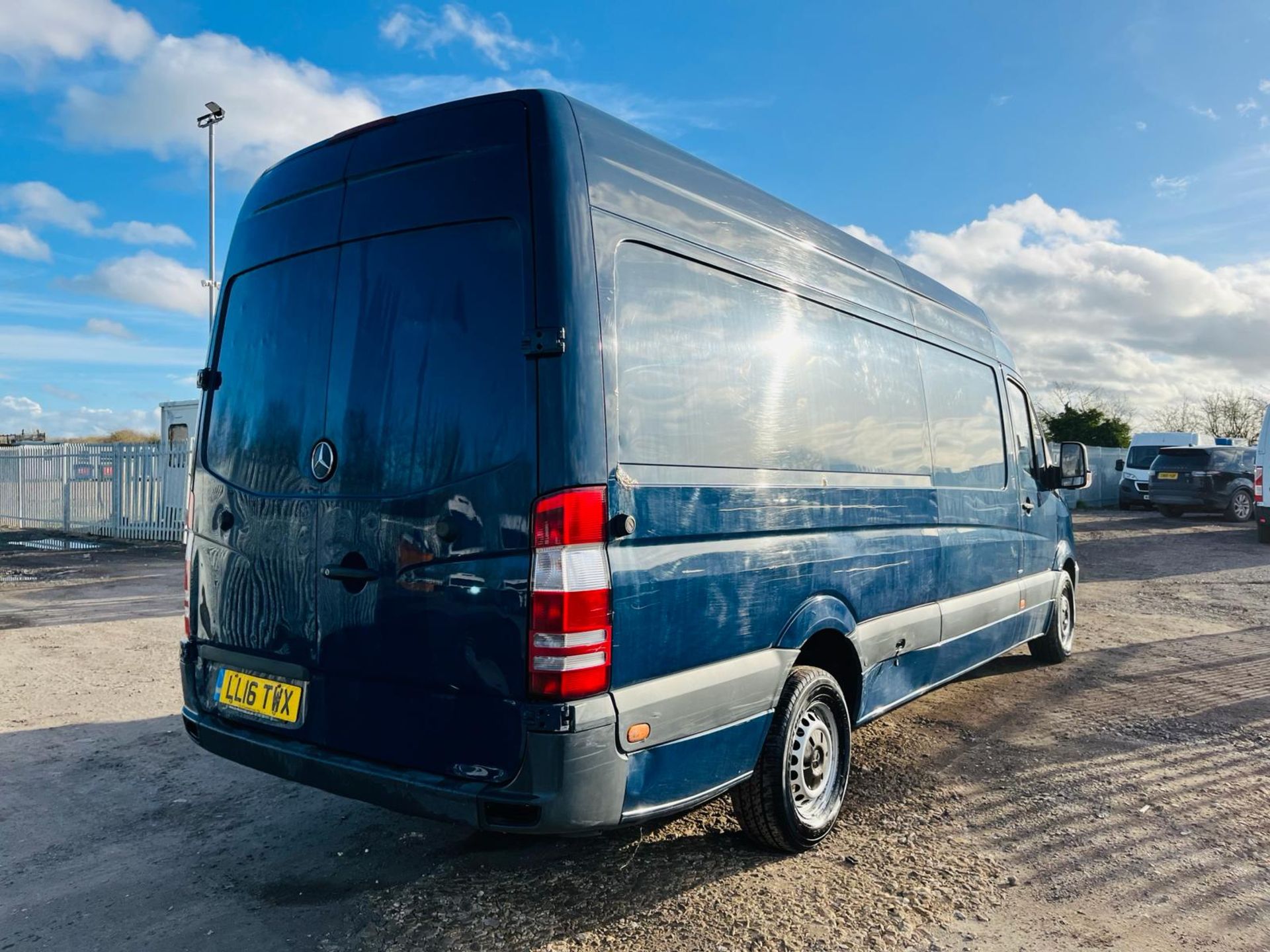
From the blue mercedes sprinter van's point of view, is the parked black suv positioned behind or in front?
in front

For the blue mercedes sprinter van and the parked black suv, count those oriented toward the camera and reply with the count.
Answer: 0

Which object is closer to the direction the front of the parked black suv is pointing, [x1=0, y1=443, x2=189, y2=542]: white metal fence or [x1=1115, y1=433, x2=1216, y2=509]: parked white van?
the parked white van

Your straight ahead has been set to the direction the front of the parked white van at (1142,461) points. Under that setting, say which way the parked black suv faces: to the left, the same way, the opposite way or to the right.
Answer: the opposite way

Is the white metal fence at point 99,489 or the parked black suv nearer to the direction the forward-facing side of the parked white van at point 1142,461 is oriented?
the white metal fence

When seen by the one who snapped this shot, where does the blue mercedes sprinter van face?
facing away from the viewer and to the right of the viewer

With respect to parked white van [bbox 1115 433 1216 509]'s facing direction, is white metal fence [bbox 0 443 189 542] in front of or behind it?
in front

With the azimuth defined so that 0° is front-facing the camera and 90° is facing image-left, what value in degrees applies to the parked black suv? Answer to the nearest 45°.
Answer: approximately 225°

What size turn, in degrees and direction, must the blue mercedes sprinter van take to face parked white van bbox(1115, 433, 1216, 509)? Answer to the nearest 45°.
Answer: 0° — it already faces it

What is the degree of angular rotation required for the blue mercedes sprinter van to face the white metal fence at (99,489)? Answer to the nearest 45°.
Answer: approximately 90° to its left

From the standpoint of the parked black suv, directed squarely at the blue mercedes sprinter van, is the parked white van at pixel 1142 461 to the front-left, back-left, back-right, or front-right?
back-right

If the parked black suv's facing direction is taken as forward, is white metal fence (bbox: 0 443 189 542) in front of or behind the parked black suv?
behind

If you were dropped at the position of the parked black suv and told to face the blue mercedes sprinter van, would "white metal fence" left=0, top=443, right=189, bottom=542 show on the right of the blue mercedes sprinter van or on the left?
right
